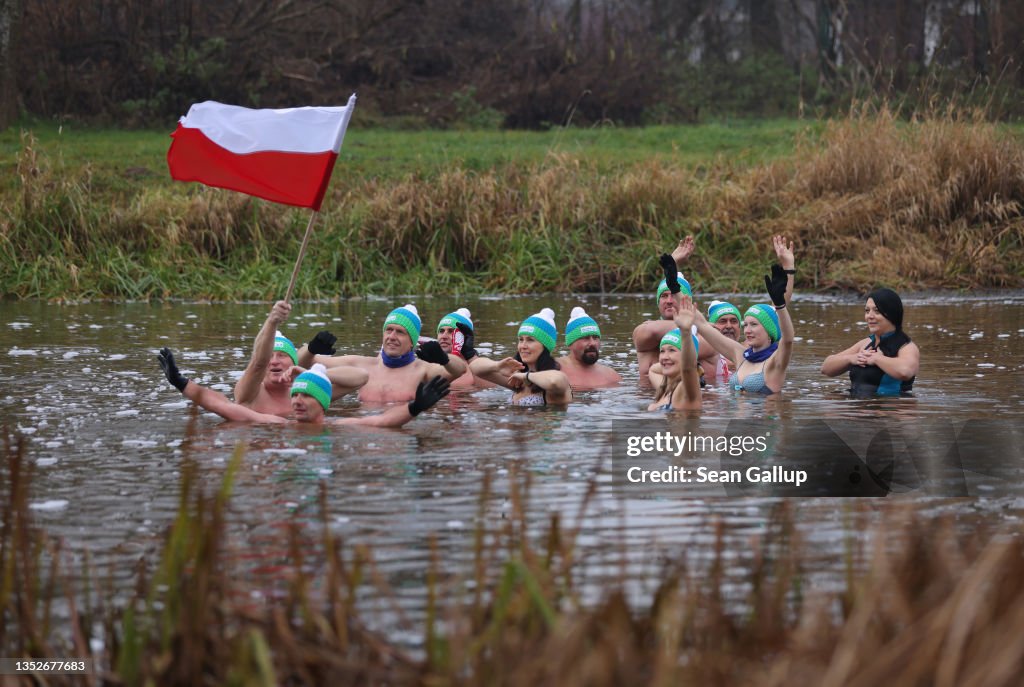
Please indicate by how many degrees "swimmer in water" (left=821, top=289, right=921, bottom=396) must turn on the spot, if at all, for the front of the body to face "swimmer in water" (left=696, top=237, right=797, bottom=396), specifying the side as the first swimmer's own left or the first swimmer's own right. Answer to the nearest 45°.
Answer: approximately 45° to the first swimmer's own right

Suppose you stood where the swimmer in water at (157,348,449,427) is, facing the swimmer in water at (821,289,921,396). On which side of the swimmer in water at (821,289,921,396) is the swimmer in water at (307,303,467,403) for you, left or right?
left

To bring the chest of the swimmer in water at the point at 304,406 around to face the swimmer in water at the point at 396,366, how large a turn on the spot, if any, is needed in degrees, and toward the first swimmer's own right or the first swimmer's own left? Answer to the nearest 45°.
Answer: approximately 135° to the first swimmer's own left

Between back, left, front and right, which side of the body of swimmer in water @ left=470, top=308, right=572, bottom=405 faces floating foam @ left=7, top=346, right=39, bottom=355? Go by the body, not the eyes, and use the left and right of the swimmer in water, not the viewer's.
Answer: right

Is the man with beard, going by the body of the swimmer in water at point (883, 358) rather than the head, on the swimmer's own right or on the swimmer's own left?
on the swimmer's own right
